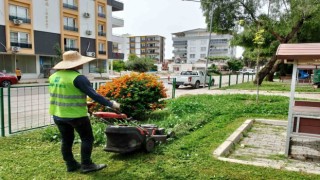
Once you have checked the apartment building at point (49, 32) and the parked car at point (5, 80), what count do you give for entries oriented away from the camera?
0

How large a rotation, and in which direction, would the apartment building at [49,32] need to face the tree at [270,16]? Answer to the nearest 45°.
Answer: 0° — it already faces it

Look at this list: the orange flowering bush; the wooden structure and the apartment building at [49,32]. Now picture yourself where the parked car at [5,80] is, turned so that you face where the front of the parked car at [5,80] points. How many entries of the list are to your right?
2

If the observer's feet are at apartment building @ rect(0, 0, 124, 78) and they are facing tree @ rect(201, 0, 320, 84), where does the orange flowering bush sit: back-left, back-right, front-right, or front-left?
front-right

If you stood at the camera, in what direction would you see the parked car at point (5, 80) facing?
facing to the right of the viewer

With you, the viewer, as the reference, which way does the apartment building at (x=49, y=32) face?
facing the viewer and to the right of the viewer

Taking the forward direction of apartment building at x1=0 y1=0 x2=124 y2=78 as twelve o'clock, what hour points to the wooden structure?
The wooden structure is roughly at 1 o'clock from the apartment building.

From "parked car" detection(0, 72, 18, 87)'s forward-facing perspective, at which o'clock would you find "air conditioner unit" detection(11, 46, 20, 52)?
The air conditioner unit is roughly at 9 o'clock from the parked car.
